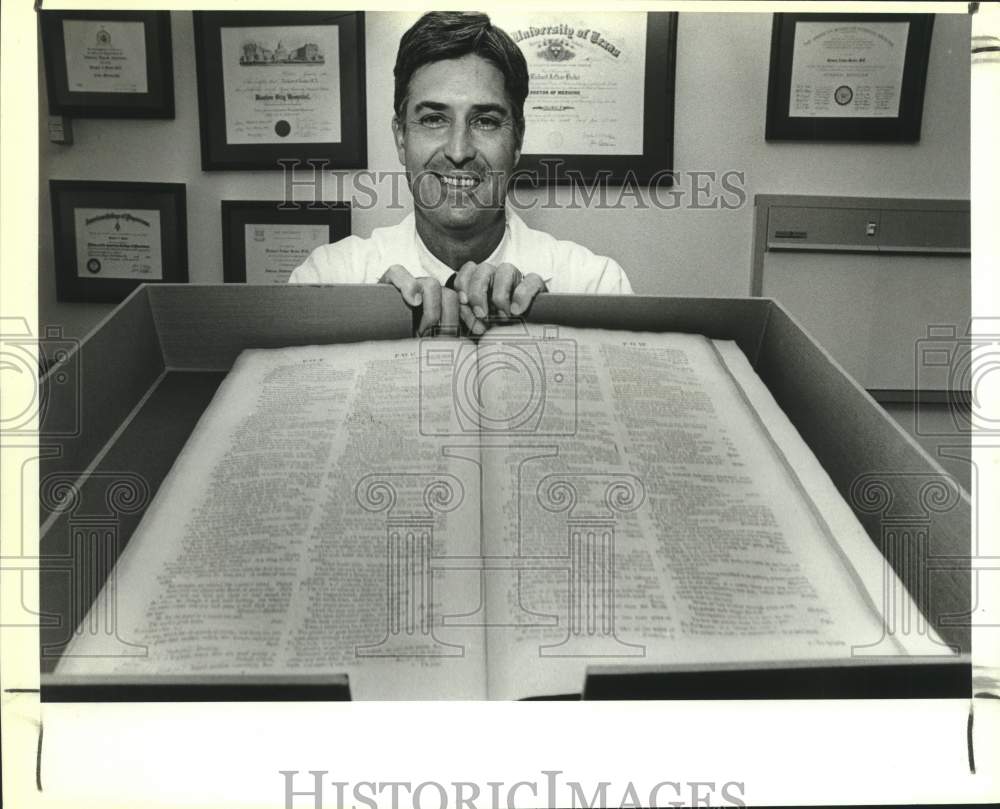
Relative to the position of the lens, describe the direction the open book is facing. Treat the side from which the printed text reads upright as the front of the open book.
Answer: facing the viewer

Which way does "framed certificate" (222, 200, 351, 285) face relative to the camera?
toward the camera

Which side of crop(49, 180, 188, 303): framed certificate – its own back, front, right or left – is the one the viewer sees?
front

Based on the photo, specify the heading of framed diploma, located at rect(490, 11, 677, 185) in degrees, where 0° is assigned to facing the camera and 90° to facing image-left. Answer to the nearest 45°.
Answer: approximately 0°
